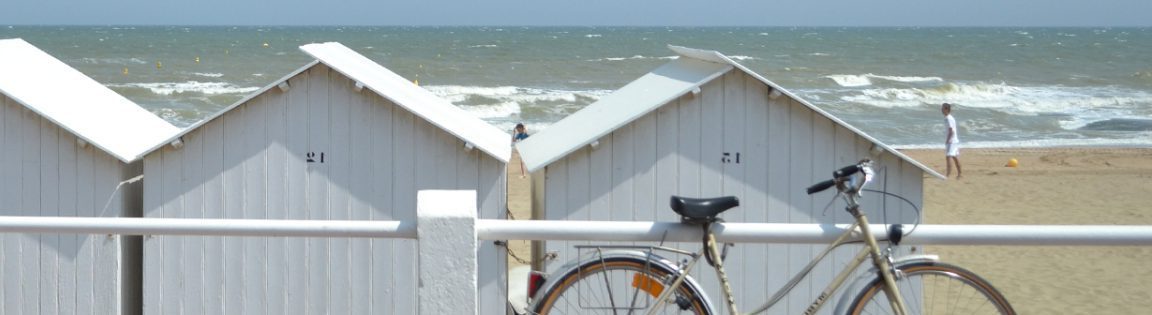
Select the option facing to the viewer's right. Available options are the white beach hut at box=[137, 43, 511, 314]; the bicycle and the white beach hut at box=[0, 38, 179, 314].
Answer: the bicycle

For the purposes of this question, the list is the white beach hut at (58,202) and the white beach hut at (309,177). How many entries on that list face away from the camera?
2

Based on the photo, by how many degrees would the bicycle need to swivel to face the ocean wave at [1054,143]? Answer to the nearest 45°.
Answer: approximately 90° to its left

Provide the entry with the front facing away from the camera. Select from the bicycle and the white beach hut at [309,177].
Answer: the white beach hut

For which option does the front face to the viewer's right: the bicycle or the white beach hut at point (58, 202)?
the bicycle

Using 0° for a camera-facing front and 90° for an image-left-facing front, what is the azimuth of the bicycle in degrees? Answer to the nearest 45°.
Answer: approximately 270°

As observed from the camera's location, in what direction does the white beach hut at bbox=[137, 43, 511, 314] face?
facing away from the viewer

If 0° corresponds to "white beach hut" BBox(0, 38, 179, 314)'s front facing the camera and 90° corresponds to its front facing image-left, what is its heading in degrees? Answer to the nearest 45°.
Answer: approximately 180°

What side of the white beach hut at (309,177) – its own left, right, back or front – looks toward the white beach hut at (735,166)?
right

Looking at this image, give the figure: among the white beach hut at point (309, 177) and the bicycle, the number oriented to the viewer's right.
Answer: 1
